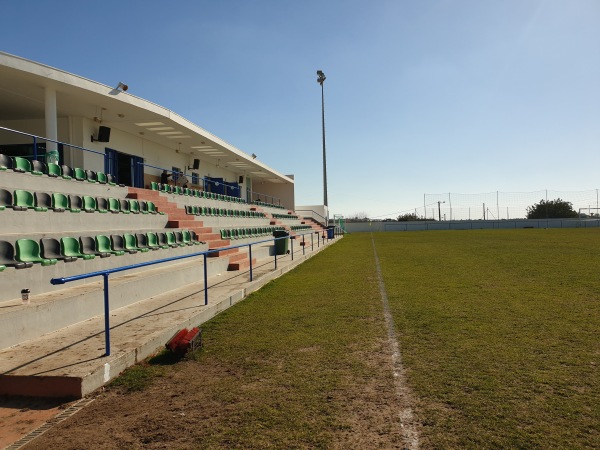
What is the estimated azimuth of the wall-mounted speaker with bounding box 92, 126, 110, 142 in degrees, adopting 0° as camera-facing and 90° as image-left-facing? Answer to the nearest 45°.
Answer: approximately 315°

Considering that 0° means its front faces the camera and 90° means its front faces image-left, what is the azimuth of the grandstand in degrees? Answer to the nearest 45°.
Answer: approximately 315°
